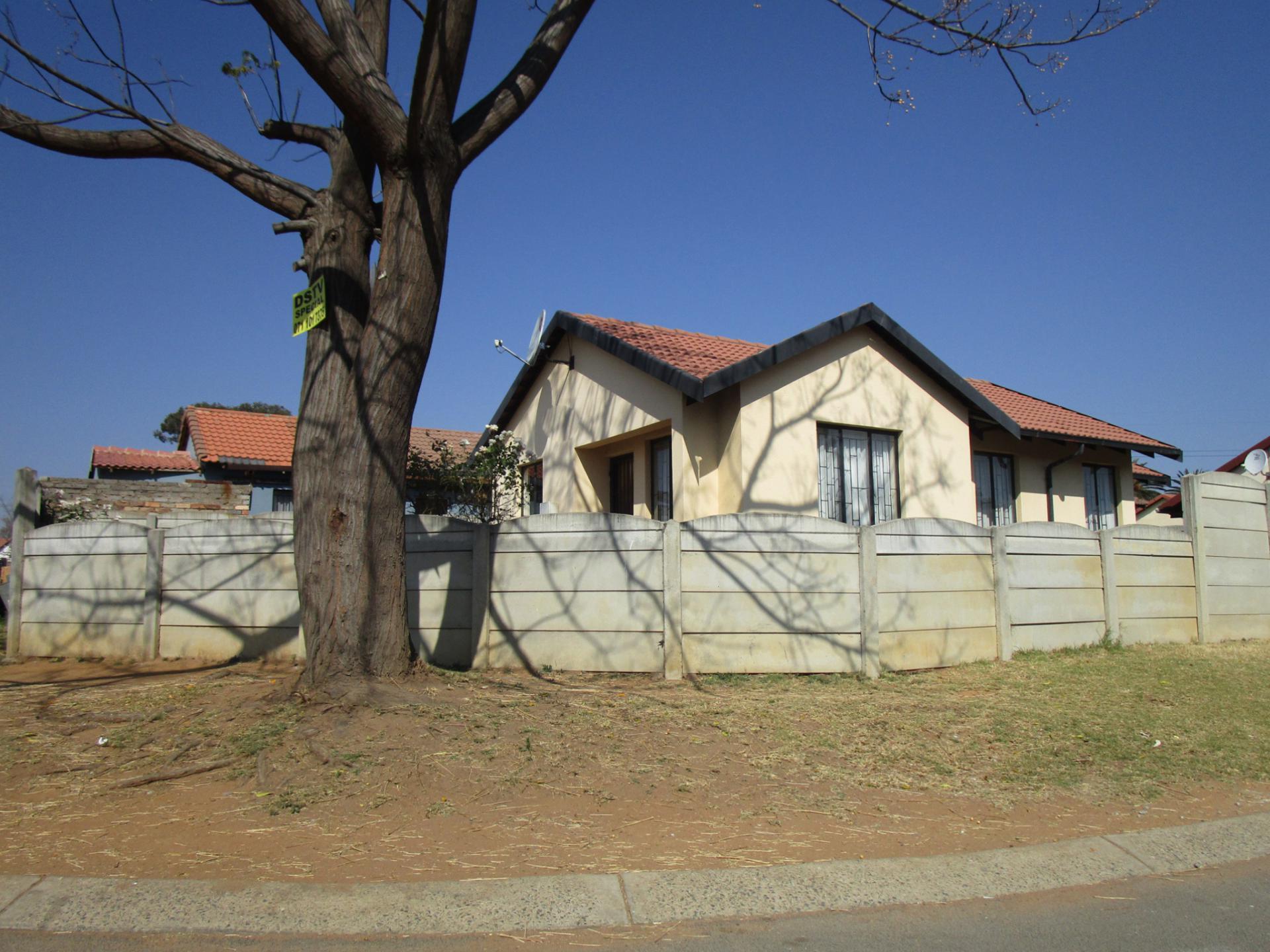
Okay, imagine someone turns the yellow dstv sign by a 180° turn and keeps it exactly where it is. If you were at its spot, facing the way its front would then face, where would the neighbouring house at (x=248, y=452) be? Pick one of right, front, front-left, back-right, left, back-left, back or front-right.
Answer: front-left

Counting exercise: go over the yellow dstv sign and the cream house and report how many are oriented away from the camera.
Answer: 0

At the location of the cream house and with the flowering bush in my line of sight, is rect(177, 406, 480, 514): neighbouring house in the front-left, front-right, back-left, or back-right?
front-right

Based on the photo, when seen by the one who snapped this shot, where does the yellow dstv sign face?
facing the viewer and to the left of the viewer

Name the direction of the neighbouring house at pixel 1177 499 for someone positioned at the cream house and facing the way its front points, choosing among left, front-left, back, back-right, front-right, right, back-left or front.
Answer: back

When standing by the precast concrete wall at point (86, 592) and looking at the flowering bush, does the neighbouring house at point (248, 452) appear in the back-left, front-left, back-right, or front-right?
front-left

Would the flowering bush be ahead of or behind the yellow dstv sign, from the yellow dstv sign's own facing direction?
behind
